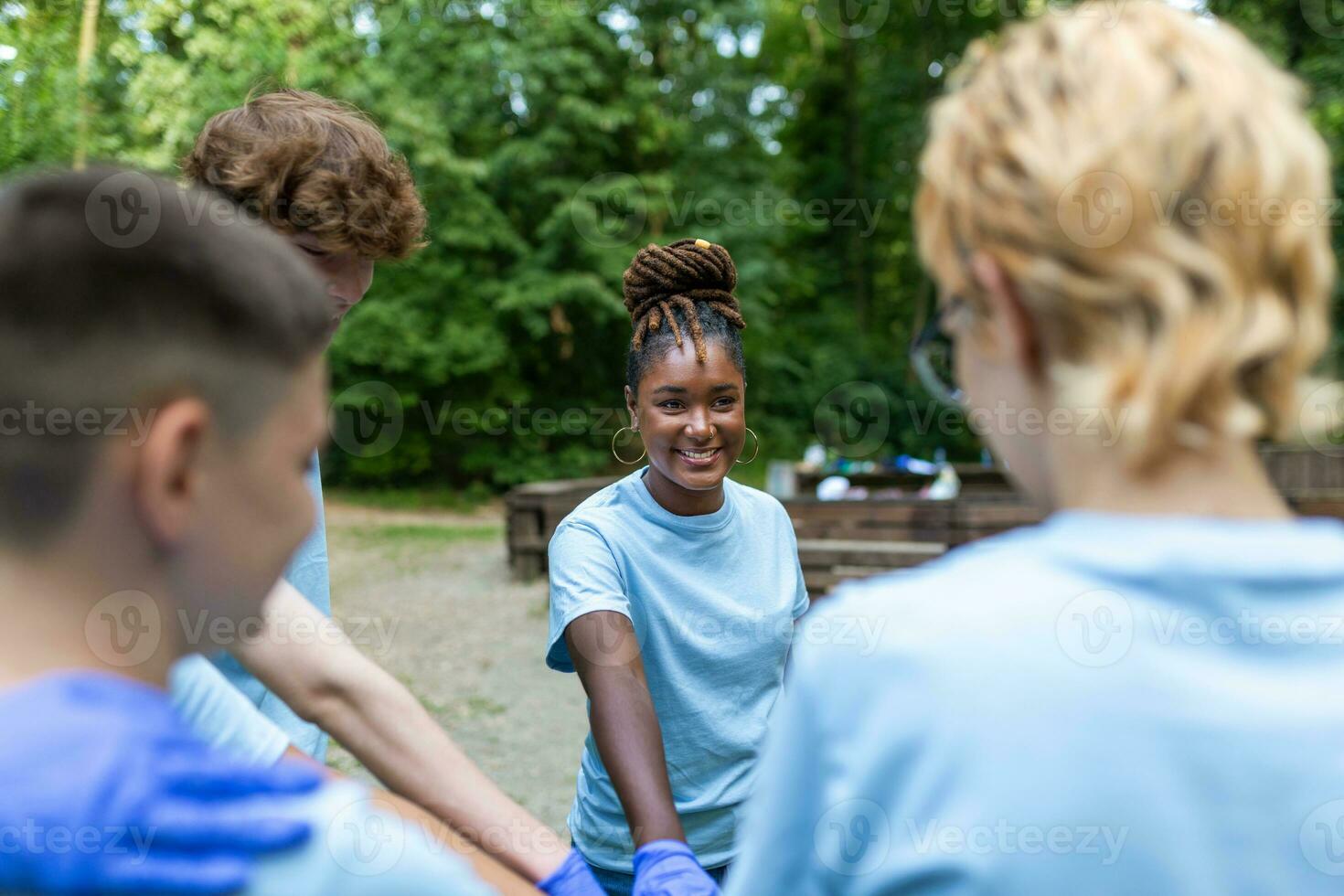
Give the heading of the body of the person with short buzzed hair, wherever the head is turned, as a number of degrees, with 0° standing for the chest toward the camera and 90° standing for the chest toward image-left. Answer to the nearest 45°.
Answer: approximately 225°

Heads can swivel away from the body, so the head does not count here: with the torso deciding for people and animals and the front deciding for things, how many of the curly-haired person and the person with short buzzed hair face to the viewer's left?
0

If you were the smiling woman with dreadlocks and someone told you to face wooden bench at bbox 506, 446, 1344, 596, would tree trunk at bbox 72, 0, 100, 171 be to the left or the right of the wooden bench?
left

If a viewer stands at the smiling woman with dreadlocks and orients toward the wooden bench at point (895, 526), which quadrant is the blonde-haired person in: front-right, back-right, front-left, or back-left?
back-right

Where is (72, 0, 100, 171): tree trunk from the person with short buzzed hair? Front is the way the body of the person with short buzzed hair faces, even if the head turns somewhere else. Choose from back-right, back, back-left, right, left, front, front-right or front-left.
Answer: front-left

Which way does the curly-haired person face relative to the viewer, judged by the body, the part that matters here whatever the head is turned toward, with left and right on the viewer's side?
facing the viewer and to the right of the viewer

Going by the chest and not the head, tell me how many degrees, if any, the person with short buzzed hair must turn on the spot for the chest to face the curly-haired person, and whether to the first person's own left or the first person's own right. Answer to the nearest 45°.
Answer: approximately 45° to the first person's own left

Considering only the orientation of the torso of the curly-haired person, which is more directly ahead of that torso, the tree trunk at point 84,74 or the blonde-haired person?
the blonde-haired person

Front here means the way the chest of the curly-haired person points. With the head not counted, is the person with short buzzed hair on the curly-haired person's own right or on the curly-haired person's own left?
on the curly-haired person's own right

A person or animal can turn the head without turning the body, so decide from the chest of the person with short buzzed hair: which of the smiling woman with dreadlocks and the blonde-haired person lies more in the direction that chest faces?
the smiling woman with dreadlocks

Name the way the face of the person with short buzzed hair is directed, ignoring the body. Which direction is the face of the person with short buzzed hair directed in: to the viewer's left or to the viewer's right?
to the viewer's right

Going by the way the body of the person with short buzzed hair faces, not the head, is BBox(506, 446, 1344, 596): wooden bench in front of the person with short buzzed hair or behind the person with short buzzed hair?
in front

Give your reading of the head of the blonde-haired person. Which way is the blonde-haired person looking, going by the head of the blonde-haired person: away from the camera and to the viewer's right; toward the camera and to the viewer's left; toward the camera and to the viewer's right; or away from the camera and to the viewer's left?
away from the camera and to the viewer's left

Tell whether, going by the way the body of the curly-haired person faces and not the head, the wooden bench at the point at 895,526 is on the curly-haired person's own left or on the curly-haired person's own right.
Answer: on the curly-haired person's own left
